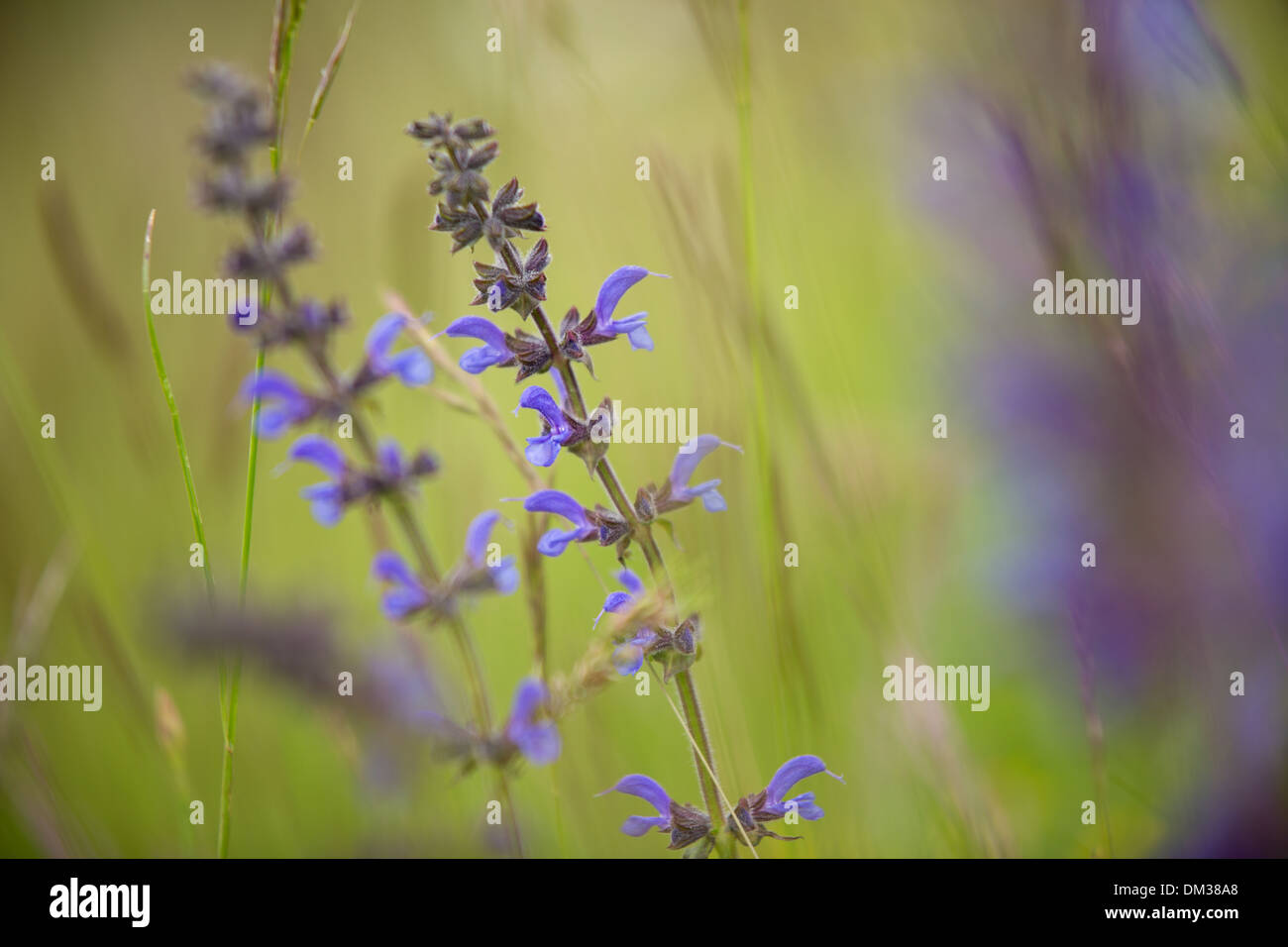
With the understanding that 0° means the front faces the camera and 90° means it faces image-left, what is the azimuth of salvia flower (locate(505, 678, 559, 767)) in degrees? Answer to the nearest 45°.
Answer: approximately 270°

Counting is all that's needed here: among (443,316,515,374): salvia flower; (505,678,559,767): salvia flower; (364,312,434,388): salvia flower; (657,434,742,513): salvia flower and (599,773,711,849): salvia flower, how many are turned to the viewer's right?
3

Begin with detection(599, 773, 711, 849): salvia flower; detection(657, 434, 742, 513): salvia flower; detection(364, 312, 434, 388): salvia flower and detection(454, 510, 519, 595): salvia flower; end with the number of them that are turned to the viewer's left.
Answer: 1

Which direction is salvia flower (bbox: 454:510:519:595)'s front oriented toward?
to the viewer's right

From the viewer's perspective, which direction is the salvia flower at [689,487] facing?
to the viewer's right

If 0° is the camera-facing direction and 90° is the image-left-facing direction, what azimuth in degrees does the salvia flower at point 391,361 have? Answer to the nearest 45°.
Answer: approximately 270°

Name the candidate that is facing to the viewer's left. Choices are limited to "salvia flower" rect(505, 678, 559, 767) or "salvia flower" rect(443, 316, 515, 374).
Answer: "salvia flower" rect(443, 316, 515, 374)

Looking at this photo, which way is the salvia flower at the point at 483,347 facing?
to the viewer's left

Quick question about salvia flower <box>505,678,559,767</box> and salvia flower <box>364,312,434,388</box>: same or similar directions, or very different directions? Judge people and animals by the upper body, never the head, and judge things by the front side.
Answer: same or similar directions
